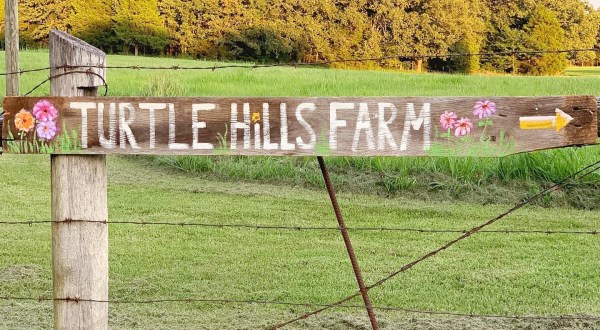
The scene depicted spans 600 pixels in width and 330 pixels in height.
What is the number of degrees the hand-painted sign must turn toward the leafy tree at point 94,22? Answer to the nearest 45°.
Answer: approximately 180°

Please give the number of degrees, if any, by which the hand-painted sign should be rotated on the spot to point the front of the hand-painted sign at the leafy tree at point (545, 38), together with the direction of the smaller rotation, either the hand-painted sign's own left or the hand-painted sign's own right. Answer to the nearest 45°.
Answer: approximately 180°

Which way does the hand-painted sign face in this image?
toward the camera

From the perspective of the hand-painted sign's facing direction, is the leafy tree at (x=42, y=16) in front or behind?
behind

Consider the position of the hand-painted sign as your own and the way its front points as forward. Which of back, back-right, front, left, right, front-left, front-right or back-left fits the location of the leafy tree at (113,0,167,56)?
back

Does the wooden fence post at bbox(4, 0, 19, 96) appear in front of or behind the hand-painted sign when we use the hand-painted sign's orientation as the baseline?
behind
